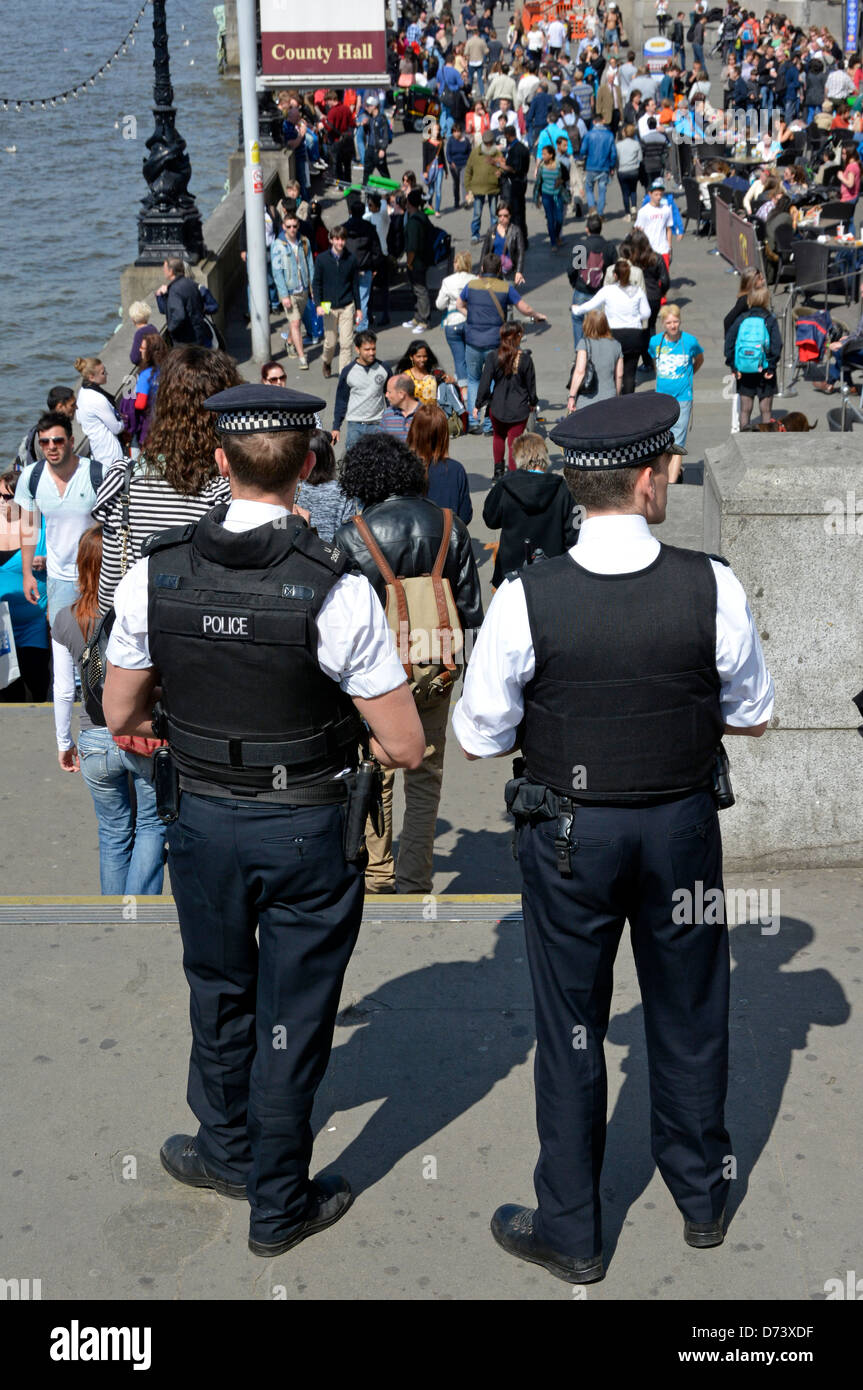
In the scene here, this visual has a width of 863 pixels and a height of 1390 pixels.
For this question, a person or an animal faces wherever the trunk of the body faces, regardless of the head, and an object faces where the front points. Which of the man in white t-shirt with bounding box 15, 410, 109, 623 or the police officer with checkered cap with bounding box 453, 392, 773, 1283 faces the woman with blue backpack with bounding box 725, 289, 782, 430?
the police officer with checkered cap

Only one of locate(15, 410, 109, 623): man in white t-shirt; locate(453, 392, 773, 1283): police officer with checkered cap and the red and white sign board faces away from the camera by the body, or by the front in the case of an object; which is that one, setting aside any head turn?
the police officer with checkered cap

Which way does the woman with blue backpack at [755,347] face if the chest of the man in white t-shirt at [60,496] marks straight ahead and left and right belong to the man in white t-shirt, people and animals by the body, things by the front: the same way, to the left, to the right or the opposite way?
the opposite way

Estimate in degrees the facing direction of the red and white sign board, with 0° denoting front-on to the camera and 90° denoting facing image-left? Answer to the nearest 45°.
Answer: approximately 0°

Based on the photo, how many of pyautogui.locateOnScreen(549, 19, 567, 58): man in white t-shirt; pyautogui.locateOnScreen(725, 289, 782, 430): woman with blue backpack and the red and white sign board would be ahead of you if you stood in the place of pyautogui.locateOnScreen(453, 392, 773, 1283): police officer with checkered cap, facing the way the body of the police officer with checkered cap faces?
3

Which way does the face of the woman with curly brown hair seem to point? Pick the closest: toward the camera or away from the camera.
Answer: away from the camera

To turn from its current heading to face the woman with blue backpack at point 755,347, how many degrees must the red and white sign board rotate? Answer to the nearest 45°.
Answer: approximately 45° to its left

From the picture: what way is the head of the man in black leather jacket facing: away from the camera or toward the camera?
away from the camera

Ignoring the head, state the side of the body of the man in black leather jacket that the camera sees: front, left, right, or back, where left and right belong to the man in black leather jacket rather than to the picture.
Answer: back

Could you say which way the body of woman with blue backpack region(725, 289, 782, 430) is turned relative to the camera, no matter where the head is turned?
away from the camera

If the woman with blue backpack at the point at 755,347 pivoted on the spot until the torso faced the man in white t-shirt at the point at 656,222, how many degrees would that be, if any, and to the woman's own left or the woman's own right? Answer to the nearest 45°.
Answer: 0° — they already face them

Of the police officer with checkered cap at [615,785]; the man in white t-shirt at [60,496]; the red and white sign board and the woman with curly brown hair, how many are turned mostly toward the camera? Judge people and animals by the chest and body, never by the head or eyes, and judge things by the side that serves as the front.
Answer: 2

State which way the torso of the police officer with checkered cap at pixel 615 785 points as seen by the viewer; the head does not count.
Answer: away from the camera
